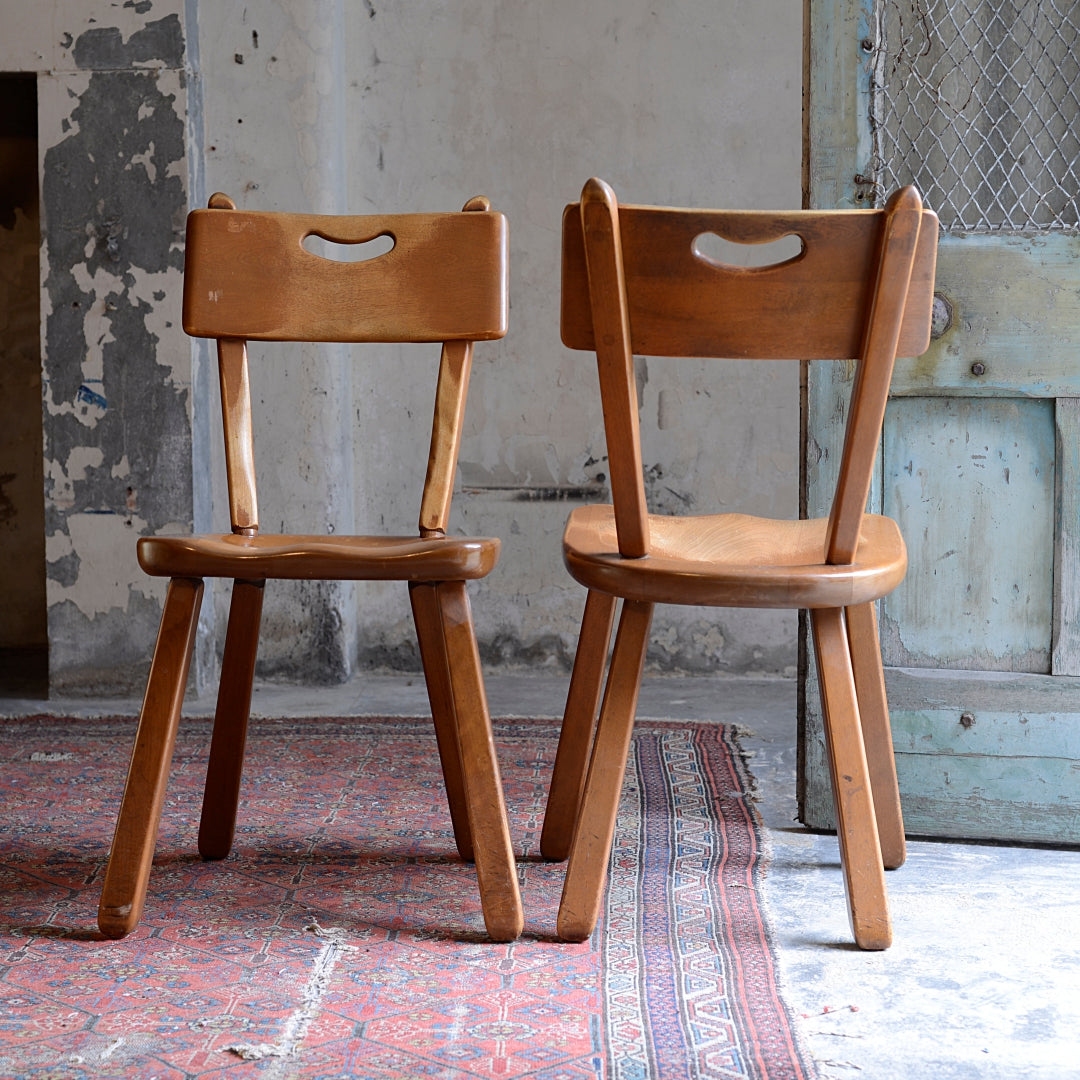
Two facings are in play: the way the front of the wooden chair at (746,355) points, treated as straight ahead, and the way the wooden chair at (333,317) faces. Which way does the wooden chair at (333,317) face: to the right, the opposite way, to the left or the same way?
the opposite way

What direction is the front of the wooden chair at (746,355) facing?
away from the camera

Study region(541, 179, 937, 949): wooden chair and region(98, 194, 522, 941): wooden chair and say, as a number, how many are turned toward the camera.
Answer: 1

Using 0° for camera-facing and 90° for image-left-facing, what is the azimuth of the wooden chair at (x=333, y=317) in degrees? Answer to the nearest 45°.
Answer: approximately 0°
